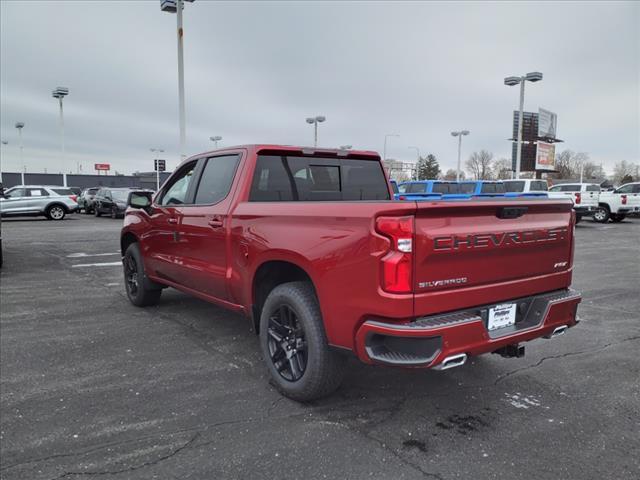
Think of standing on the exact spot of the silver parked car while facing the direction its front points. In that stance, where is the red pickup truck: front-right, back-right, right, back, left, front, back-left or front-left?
left

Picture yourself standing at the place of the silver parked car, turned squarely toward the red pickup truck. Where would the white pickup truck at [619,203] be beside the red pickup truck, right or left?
left

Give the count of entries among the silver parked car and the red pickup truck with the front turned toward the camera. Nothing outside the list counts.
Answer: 0

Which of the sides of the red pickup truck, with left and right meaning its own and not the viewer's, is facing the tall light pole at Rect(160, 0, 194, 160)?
front

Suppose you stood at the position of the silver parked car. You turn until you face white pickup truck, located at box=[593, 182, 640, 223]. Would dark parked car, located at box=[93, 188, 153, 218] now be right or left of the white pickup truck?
left

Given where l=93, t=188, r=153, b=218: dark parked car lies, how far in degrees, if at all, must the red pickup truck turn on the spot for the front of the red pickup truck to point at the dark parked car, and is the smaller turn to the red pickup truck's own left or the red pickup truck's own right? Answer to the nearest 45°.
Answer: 0° — it already faces it

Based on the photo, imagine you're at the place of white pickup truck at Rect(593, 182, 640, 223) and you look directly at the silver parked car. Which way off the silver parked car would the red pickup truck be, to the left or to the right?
left

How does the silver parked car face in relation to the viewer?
to the viewer's left

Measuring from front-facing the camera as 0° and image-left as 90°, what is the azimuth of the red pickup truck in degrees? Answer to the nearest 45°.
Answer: approximately 135°

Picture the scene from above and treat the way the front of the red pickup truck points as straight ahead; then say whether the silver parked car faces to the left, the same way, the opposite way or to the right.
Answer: to the left

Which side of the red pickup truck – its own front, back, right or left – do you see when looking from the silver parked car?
front
